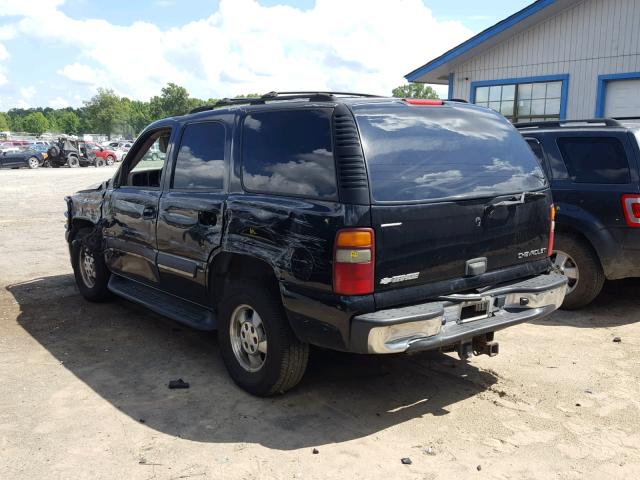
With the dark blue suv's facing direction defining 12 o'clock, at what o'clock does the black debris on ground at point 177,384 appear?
The black debris on ground is roughly at 9 o'clock from the dark blue suv.

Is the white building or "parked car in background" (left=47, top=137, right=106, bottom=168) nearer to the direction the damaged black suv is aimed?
the parked car in background

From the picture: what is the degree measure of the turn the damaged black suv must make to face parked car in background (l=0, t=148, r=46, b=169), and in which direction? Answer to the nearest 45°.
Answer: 0° — it already faces it

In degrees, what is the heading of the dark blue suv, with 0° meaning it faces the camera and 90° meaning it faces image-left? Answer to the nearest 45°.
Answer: approximately 135°

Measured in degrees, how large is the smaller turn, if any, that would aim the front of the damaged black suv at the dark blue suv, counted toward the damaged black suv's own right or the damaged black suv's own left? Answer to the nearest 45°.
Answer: approximately 90° to the damaged black suv's own right

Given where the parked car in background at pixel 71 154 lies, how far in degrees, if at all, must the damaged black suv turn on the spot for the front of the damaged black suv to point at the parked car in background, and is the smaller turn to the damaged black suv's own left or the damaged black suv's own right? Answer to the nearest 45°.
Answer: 0° — it already faces it

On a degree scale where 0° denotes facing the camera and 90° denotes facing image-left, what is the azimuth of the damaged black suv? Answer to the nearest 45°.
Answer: approximately 135°
